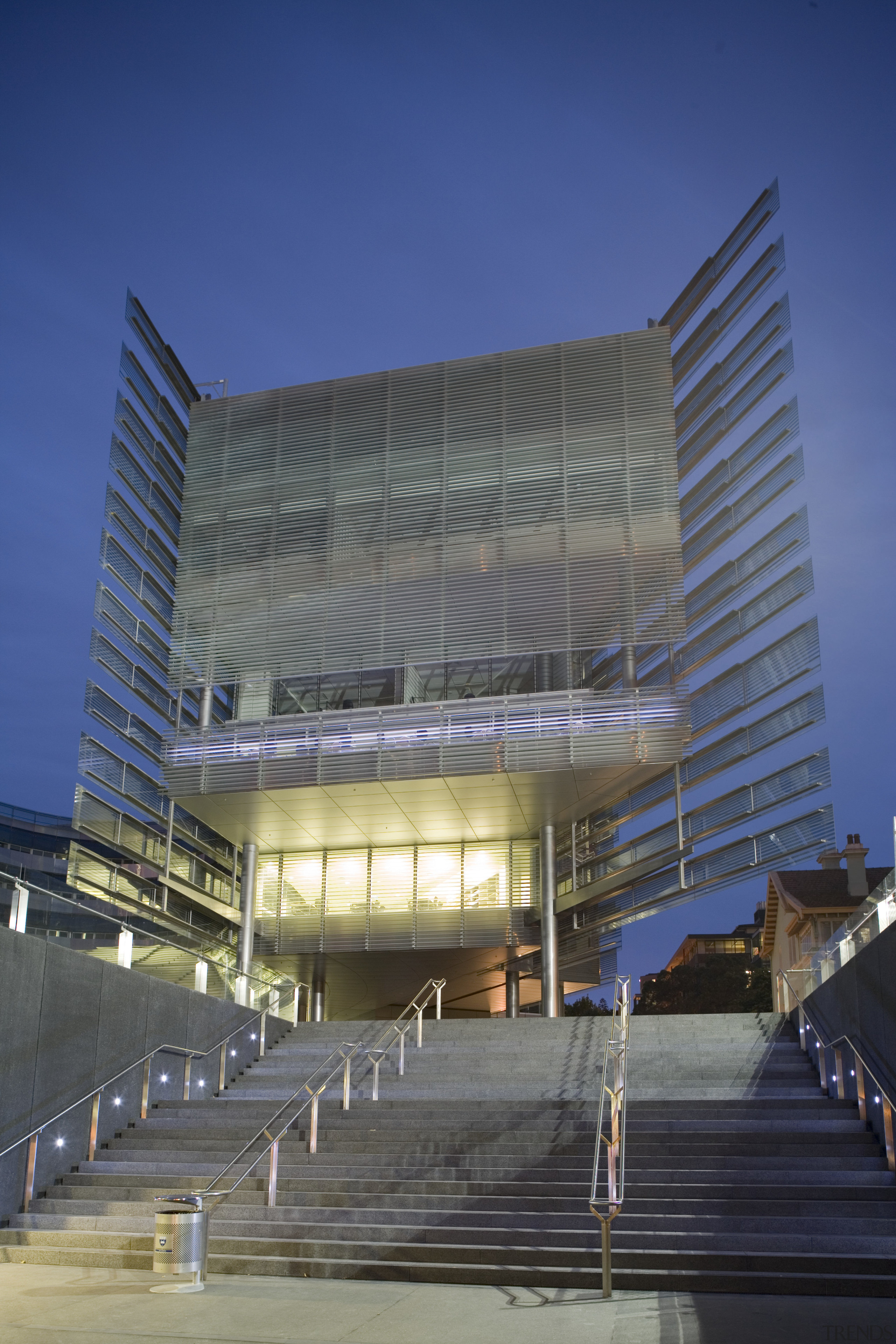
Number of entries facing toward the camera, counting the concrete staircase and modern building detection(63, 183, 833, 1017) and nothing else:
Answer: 2

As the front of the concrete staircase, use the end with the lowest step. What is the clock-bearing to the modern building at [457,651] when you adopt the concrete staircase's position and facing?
The modern building is roughly at 6 o'clock from the concrete staircase.

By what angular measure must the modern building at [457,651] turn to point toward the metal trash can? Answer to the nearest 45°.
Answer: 0° — it already faces it

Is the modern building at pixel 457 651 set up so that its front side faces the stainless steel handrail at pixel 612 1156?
yes

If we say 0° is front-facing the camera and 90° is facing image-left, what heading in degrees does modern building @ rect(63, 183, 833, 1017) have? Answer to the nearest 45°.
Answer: approximately 0°

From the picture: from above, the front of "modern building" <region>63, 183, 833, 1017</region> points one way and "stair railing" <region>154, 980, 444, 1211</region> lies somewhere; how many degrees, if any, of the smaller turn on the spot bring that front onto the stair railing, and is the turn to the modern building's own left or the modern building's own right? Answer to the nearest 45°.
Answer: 0° — it already faces it

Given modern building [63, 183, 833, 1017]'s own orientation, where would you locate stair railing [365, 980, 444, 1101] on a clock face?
The stair railing is roughly at 12 o'clock from the modern building.
